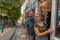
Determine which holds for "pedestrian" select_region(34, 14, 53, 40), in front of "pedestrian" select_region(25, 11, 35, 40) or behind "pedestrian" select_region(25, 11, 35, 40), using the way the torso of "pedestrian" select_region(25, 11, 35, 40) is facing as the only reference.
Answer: in front
